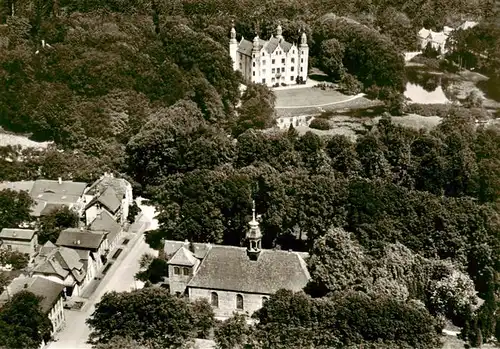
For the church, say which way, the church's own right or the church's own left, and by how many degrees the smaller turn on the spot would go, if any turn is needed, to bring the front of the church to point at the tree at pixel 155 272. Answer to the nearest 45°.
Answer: approximately 45° to the church's own right

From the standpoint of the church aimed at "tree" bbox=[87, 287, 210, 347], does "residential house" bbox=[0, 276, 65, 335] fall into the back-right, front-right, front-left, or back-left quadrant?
front-right

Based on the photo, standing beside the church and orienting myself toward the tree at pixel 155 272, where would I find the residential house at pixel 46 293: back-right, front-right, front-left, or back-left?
front-left

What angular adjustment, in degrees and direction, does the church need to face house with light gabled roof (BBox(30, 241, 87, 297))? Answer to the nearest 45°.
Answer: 0° — it already faces it

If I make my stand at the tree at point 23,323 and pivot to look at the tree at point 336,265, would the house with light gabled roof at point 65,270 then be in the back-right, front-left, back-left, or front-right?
front-left

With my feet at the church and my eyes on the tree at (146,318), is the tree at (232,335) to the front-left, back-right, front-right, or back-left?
front-left

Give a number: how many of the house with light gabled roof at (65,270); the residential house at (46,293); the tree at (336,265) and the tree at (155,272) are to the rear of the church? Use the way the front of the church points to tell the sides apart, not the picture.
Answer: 1

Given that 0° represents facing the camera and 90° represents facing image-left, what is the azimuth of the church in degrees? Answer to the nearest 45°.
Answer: approximately 90°

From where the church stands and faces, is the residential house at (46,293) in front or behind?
in front

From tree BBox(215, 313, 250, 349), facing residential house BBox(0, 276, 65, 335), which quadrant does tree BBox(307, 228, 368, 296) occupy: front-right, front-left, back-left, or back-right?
back-right

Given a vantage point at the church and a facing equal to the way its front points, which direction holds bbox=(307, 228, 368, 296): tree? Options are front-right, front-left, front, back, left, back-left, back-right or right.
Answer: back
